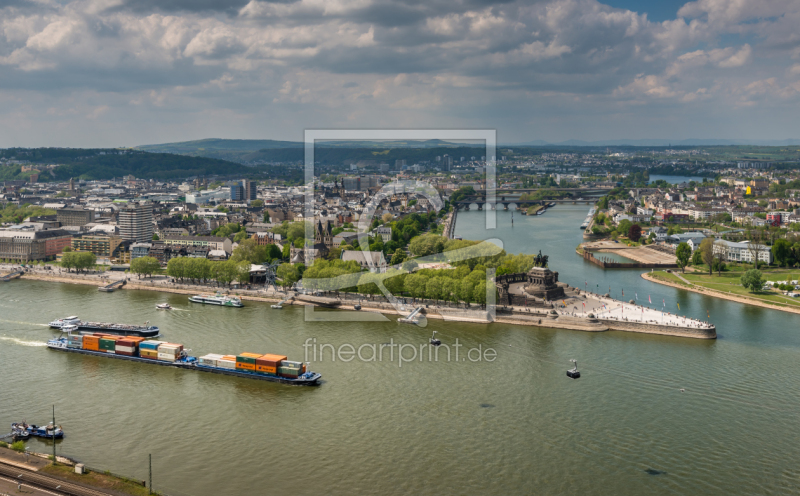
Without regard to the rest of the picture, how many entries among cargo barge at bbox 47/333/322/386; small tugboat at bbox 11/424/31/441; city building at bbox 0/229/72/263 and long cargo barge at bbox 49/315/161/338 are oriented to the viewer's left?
0

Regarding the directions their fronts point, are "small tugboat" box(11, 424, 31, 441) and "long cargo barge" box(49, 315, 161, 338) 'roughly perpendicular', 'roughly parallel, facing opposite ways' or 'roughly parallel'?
roughly parallel

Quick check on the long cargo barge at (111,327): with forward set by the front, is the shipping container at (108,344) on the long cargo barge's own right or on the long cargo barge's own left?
on the long cargo barge's own right

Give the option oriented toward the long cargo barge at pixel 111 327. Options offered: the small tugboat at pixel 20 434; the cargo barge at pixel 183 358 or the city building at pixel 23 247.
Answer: the city building

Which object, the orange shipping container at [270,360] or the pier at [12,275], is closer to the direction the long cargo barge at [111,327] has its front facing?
the orange shipping container

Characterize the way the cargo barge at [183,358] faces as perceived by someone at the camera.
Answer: facing the viewer and to the right of the viewer

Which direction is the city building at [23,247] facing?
toward the camera

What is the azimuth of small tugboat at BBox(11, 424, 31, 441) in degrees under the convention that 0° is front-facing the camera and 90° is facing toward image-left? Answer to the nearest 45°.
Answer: approximately 315°

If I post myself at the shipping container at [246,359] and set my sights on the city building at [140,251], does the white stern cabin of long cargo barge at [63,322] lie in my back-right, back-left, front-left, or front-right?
front-left

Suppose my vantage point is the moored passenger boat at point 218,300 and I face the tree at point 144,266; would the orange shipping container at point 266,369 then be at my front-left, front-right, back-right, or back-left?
back-left

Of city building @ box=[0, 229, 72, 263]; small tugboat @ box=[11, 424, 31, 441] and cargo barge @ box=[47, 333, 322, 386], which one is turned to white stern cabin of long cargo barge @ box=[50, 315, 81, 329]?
the city building

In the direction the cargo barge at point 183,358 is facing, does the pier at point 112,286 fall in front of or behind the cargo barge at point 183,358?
behind

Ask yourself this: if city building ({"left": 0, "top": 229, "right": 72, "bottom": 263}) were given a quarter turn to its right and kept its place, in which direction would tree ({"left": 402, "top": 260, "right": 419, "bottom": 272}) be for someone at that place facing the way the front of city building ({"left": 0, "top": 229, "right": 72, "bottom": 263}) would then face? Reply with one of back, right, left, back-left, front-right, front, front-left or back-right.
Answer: back-left
